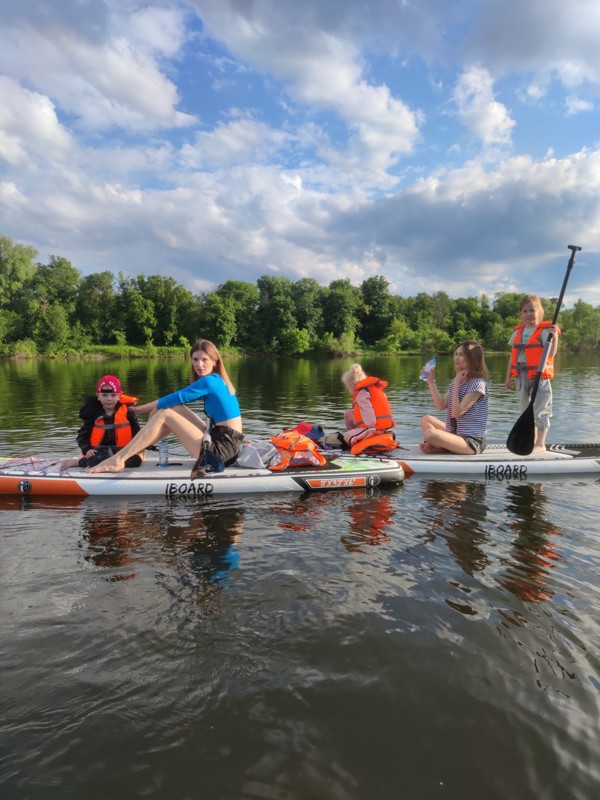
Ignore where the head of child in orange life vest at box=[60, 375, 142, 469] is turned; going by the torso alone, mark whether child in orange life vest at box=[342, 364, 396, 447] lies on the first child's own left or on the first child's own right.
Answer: on the first child's own left

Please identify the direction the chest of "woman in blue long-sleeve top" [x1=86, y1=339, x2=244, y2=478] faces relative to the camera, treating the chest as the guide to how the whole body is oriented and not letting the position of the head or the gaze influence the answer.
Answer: to the viewer's left

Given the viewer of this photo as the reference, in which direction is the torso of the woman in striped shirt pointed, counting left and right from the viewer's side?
facing to the left of the viewer

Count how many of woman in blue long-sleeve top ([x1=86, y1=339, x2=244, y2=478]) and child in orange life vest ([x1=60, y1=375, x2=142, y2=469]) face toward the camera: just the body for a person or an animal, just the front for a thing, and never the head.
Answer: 1

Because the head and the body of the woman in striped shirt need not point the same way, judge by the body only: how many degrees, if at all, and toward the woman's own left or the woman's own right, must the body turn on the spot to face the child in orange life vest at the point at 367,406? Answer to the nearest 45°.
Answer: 0° — they already face them

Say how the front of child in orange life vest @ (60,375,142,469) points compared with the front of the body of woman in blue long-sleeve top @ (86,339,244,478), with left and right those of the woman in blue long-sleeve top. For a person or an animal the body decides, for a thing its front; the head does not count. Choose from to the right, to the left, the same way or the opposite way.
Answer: to the left

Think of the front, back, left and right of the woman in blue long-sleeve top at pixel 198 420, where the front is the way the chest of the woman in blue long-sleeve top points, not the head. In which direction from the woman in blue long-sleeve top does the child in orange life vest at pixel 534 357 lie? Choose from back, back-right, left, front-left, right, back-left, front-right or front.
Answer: back

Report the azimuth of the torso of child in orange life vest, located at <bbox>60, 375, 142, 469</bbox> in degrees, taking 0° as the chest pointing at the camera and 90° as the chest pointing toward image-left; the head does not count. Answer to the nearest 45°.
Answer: approximately 0°

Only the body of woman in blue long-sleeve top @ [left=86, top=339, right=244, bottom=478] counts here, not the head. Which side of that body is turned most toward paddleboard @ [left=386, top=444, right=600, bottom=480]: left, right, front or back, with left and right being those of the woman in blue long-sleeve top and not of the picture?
back
